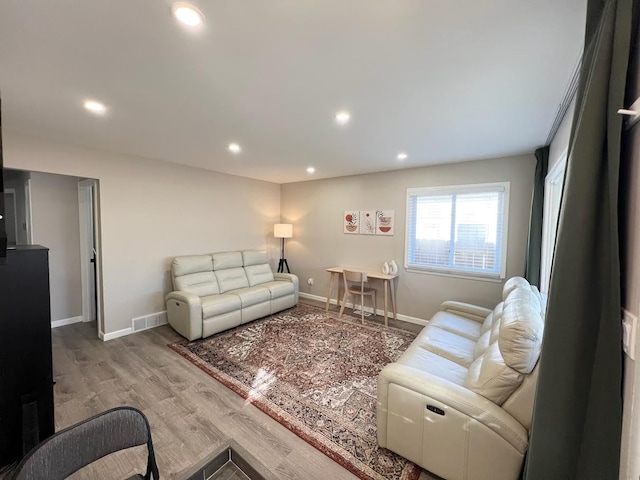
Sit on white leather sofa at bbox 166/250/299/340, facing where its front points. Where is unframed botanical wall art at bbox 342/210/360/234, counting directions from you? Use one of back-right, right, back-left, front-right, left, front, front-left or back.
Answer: front-left

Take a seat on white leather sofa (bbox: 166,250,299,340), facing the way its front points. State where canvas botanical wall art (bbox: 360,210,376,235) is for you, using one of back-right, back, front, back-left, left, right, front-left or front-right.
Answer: front-left

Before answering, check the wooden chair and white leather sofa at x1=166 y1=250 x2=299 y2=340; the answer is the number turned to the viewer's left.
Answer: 0

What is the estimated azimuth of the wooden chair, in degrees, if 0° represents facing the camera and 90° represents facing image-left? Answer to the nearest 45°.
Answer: approximately 225°

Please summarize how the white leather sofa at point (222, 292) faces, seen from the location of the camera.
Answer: facing the viewer and to the right of the viewer

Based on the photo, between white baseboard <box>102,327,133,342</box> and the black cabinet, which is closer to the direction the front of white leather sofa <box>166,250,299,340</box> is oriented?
the black cabinet

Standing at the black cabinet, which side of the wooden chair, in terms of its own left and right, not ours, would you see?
back

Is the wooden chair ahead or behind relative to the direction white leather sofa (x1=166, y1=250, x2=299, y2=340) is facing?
ahead

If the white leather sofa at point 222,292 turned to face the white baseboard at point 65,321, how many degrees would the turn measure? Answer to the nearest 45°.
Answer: approximately 135° to its right
